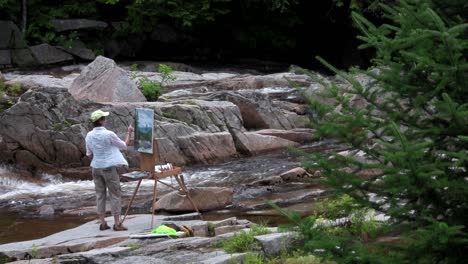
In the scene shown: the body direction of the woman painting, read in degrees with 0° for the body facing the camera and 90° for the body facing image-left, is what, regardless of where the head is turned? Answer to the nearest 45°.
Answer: approximately 225°

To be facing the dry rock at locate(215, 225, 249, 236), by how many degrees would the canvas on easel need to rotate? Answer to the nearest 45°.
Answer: approximately 90° to its left

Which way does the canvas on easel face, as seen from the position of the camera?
facing the viewer and to the left of the viewer

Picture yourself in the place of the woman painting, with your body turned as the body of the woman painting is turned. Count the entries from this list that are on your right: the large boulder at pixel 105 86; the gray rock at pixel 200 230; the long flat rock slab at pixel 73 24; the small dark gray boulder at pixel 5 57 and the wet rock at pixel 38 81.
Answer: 1

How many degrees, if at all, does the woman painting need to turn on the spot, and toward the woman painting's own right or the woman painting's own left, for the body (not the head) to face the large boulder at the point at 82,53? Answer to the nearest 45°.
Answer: approximately 45° to the woman painting's own left

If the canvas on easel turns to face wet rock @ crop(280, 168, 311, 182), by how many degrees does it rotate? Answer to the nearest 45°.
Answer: approximately 180°

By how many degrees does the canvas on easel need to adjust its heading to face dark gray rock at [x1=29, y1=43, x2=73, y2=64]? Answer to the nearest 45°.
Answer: approximately 135° to its right

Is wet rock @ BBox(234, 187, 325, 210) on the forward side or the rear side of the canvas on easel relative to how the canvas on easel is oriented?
on the rear side

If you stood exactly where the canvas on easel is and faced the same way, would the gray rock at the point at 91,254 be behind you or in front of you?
in front

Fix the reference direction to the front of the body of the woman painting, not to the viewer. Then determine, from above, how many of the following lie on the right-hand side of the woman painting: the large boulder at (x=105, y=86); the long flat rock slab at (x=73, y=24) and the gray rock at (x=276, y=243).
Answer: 1

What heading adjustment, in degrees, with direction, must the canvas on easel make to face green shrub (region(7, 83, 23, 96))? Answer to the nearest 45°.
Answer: approximately 135° to its right

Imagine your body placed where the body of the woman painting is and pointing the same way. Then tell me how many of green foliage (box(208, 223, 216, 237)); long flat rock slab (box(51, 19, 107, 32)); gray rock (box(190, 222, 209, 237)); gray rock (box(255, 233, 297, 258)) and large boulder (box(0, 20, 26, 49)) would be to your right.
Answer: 3

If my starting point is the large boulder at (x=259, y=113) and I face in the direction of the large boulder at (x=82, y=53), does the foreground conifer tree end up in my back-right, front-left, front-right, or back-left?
back-left

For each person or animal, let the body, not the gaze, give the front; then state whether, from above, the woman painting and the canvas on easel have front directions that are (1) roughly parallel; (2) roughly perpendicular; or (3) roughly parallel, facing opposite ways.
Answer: roughly parallel, facing opposite ways

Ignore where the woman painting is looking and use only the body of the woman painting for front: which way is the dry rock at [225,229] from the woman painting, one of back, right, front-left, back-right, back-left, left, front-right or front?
right

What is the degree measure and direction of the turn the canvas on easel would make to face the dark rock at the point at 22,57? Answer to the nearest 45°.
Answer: approximately 135° to its right

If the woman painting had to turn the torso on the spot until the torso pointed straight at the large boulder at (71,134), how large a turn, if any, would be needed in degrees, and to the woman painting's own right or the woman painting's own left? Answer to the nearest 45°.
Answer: approximately 45° to the woman painting's own left

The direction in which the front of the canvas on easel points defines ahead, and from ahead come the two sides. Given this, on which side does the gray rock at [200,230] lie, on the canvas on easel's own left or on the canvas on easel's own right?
on the canvas on easel's own left
